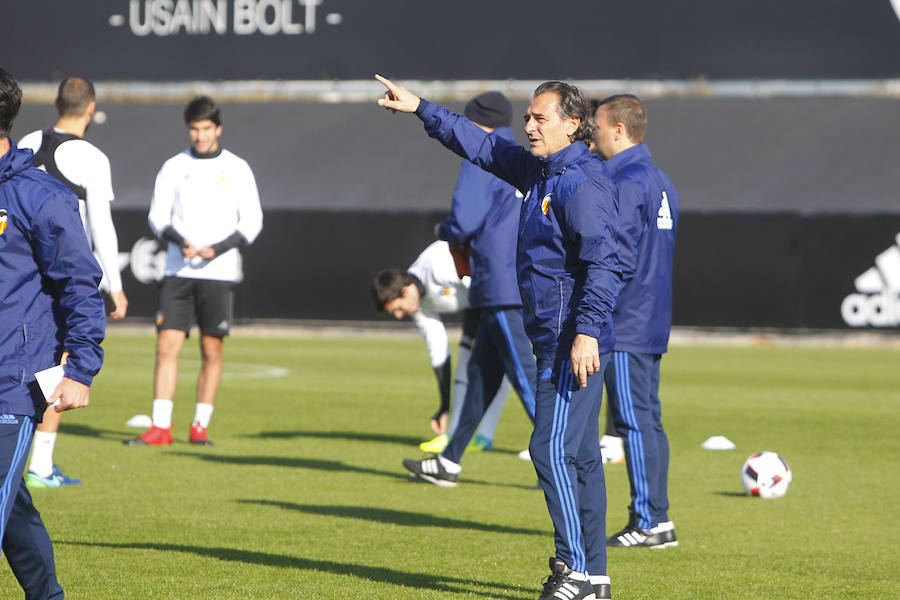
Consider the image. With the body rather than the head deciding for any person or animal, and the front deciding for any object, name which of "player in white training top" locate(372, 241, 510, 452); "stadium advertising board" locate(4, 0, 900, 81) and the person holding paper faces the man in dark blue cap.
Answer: the stadium advertising board

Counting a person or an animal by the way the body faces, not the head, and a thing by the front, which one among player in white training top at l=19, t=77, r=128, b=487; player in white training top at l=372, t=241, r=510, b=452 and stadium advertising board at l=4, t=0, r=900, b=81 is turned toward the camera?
the stadium advertising board

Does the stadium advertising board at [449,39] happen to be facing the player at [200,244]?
yes

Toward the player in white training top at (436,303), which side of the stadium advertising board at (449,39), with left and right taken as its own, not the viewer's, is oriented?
front

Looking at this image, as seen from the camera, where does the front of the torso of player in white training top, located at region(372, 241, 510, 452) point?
to the viewer's left

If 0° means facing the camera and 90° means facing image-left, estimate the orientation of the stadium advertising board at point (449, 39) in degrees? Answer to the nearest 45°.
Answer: approximately 0°

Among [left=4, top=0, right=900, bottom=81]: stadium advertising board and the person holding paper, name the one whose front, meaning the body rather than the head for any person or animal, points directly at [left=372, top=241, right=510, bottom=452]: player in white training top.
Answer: the stadium advertising board

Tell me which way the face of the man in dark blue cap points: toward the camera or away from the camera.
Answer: away from the camera

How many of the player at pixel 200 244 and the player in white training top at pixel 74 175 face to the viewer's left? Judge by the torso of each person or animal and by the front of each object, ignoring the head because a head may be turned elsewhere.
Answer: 0

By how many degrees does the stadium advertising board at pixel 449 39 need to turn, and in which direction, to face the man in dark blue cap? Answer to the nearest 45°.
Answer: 0° — it already faces them

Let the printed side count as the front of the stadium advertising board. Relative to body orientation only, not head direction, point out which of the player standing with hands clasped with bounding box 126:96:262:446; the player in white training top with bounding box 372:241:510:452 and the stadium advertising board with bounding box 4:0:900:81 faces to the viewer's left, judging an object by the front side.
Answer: the player in white training top

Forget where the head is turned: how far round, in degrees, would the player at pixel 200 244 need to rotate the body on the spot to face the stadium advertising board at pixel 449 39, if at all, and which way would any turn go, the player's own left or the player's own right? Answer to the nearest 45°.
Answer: approximately 180°

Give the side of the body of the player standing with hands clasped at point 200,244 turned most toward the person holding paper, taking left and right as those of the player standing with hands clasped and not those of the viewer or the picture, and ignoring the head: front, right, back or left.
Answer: front
